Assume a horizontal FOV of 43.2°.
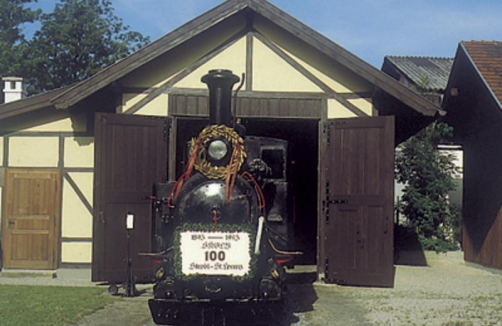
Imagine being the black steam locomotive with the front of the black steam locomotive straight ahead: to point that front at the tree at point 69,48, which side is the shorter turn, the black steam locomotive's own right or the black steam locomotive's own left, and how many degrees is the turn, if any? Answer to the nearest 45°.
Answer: approximately 180°

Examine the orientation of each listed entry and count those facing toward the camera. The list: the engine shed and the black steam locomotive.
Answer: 2

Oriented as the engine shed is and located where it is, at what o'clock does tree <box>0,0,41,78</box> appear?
The tree is roughly at 5 o'clock from the engine shed.

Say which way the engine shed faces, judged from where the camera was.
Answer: facing the viewer

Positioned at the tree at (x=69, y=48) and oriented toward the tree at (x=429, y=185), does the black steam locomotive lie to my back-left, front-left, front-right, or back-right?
front-right

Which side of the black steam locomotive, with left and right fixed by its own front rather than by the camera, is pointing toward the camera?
front

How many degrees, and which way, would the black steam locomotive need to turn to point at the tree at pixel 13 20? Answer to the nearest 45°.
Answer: approximately 135° to its right
